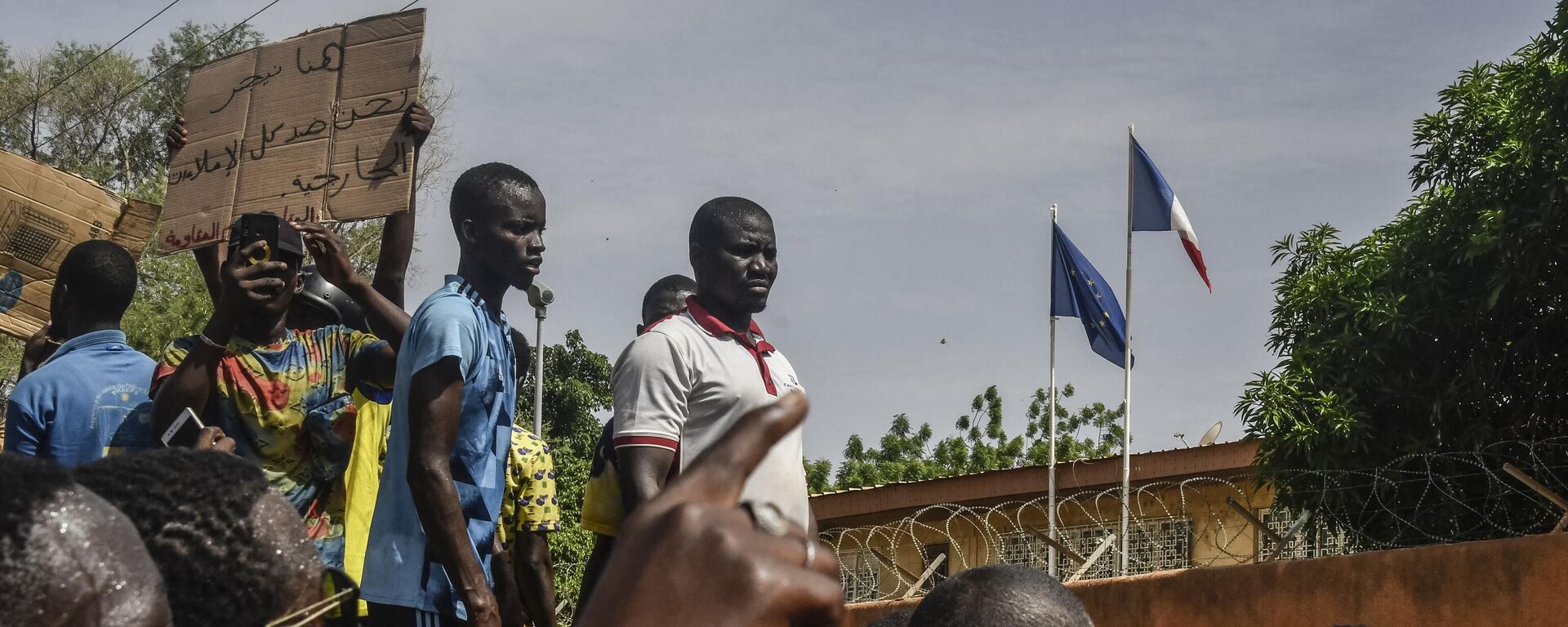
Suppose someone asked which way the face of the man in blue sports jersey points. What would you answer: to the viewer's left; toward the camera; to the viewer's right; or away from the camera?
to the viewer's right

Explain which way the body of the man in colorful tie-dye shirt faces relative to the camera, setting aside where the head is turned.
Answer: toward the camera

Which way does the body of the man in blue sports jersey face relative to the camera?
to the viewer's right

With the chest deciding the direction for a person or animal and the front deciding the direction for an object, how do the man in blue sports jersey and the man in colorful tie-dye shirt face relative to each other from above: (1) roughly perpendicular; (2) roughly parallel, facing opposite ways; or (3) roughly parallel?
roughly perpendicular

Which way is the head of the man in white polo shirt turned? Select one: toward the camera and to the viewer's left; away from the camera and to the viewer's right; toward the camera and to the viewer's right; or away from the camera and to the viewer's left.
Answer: toward the camera and to the viewer's right

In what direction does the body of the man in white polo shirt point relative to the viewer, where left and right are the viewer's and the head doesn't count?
facing the viewer and to the right of the viewer

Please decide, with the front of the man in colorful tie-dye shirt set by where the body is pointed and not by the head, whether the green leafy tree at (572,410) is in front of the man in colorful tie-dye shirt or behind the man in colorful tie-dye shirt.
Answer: behind

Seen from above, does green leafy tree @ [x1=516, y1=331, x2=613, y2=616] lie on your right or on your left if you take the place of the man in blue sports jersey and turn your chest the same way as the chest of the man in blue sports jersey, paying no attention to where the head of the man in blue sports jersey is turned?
on your left

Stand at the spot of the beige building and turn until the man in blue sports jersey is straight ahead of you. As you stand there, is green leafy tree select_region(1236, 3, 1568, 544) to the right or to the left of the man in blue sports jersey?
left

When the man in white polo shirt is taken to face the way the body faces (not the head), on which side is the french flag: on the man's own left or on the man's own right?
on the man's own left

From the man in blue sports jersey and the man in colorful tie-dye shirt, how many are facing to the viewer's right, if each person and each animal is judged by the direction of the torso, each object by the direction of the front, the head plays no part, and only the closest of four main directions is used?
1
